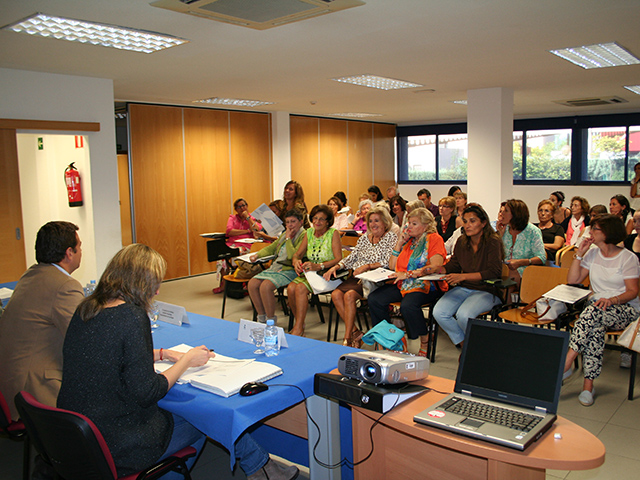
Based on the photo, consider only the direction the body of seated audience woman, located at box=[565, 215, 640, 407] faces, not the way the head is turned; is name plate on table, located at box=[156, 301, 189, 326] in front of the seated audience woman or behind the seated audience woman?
in front

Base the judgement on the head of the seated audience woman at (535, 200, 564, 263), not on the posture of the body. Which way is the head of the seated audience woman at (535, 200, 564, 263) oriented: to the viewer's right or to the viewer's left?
to the viewer's left

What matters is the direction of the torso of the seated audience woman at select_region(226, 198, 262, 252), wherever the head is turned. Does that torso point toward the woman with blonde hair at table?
yes

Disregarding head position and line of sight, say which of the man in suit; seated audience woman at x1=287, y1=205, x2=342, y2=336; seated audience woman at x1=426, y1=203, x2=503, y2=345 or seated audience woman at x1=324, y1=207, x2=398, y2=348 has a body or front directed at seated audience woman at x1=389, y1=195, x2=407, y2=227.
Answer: the man in suit

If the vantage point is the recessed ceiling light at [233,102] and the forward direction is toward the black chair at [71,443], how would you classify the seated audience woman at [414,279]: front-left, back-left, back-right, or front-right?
front-left

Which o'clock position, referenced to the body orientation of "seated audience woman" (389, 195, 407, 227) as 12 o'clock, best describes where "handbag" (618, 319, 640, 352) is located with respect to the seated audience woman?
The handbag is roughly at 10 o'clock from the seated audience woman.

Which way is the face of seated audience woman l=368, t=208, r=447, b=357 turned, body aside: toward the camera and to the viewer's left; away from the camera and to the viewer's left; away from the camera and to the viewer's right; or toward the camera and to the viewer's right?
toward the camera and to the viewer's left

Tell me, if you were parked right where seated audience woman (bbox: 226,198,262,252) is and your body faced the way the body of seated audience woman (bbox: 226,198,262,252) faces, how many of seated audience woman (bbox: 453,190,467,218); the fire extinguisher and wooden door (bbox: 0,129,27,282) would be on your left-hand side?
1

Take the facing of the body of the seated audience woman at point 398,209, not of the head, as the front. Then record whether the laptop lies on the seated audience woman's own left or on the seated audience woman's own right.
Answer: on the seated audience woman's own left

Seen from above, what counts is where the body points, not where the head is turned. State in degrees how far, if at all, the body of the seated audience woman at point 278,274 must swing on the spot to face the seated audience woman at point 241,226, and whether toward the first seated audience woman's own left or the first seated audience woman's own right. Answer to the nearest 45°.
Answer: approximately 135° to the first seated audience woman's own right

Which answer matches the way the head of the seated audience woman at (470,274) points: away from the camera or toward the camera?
toward the camera

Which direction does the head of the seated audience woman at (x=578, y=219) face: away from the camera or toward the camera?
toward the camera

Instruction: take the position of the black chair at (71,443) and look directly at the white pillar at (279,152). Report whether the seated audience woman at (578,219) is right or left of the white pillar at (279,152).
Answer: right

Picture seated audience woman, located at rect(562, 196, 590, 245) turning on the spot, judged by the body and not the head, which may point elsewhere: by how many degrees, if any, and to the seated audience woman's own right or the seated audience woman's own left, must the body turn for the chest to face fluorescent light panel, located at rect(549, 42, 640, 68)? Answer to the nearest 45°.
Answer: approximately 45° to the seated audience woman's own left

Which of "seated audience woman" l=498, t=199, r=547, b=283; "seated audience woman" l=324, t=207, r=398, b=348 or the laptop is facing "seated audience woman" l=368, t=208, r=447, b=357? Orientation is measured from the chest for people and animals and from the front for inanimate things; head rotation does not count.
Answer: "seated audience woman" l=498, t=199, r=547, b=283

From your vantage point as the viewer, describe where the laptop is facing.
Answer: facing the viewer and to the left of the viewer
